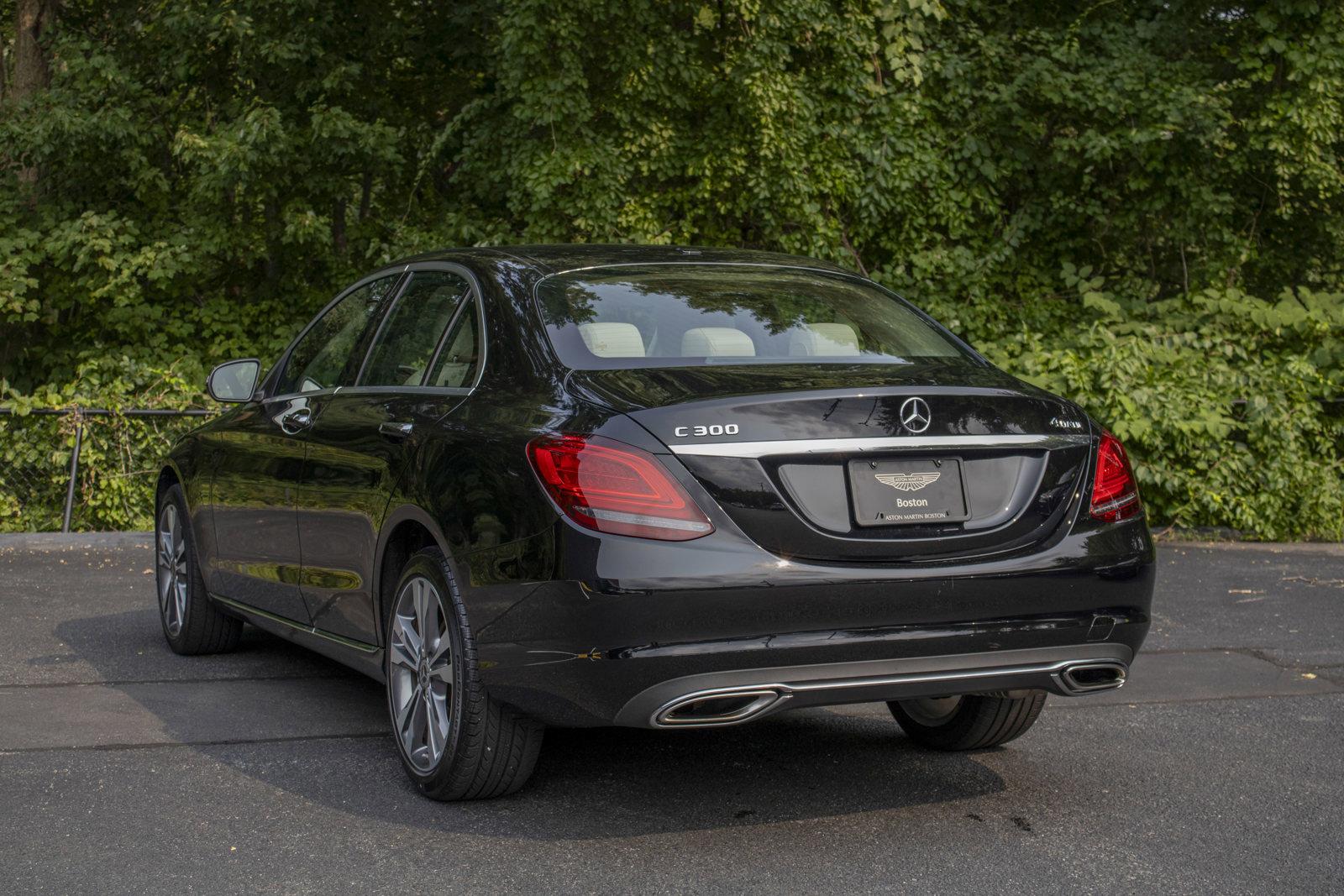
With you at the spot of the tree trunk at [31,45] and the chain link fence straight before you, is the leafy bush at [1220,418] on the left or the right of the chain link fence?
left

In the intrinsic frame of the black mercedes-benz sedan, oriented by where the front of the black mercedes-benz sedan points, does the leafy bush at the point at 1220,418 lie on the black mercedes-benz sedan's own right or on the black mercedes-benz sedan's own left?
on the black mercedes-benz sedan's own right

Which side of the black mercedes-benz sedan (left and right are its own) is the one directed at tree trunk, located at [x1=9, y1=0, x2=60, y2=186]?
front

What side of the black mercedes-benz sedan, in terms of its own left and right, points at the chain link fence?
front

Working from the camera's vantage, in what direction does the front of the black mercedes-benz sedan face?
facing away from the viewer and to the left of the viewer

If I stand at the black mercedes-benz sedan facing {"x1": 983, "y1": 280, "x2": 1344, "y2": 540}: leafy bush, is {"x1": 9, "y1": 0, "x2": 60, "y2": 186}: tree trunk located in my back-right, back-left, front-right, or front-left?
front-left

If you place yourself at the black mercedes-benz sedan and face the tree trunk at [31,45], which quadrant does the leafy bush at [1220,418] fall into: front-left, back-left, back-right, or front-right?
front-right

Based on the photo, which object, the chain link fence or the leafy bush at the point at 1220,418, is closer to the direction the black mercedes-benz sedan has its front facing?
the chain link fence
